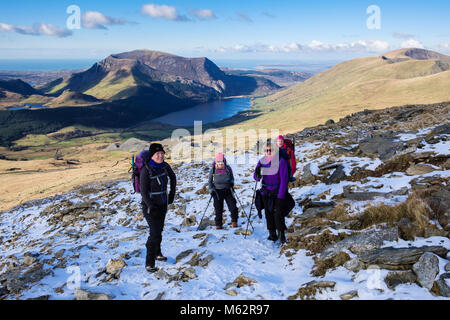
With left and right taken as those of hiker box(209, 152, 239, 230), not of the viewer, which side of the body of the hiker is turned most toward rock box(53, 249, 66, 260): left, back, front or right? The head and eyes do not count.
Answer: right

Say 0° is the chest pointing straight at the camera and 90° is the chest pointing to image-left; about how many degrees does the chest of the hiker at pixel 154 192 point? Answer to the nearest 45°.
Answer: approximately 315°

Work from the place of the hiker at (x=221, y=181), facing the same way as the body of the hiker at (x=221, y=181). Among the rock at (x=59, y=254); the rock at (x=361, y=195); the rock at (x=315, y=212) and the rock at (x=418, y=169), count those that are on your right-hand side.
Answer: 1

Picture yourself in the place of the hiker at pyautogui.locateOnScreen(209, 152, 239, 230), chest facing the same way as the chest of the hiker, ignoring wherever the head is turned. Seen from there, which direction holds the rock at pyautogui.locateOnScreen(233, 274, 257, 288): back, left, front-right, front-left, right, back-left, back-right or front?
front

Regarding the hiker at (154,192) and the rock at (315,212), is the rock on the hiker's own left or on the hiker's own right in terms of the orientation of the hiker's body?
on the hiker's own left

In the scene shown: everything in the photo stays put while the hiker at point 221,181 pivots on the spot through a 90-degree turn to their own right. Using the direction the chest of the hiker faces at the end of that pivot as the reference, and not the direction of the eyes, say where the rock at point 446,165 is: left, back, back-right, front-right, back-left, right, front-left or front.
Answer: back

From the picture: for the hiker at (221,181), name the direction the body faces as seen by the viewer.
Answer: toward the camera

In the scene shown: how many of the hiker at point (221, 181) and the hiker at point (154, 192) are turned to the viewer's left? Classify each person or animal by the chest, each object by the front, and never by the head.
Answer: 0

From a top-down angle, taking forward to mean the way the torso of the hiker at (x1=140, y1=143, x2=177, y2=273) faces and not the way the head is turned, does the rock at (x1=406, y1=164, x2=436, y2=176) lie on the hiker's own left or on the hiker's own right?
on the hiker's own left
